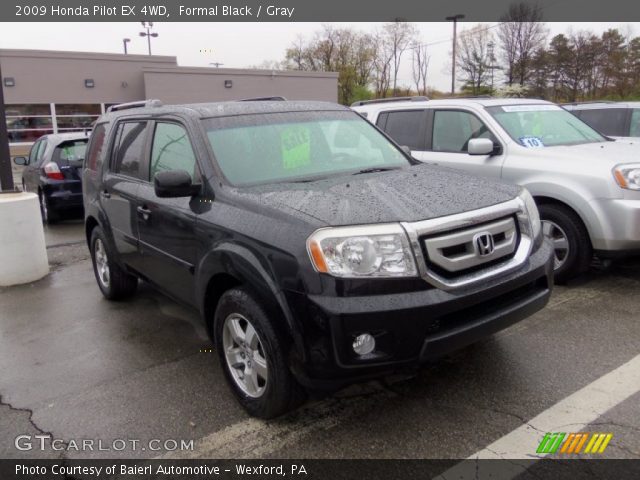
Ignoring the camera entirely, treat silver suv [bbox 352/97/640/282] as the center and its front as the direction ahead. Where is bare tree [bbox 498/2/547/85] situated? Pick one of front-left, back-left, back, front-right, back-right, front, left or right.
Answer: back-left

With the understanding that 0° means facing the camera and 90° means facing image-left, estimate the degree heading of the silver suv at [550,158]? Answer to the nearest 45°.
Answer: approximately 315°

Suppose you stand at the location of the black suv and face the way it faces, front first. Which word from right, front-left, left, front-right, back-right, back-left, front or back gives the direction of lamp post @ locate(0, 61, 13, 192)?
back

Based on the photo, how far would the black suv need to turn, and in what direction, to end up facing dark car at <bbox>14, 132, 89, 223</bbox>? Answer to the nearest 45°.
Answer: approximately 180°

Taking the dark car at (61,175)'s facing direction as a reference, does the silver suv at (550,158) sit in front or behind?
behind

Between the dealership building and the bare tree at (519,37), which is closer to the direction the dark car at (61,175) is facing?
the dealership building

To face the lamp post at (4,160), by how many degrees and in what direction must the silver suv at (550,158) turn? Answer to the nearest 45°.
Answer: approximately 135° to its right

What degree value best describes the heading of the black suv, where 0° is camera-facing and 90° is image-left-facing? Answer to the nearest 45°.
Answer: approximately 315°

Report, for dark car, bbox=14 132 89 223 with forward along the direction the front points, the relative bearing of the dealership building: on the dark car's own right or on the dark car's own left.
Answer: on the dark car's own right

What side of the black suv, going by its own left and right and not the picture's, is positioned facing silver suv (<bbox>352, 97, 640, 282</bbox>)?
left

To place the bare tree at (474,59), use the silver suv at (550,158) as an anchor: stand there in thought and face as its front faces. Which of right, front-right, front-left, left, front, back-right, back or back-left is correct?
back-left

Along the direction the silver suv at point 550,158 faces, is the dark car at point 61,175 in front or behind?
behind
